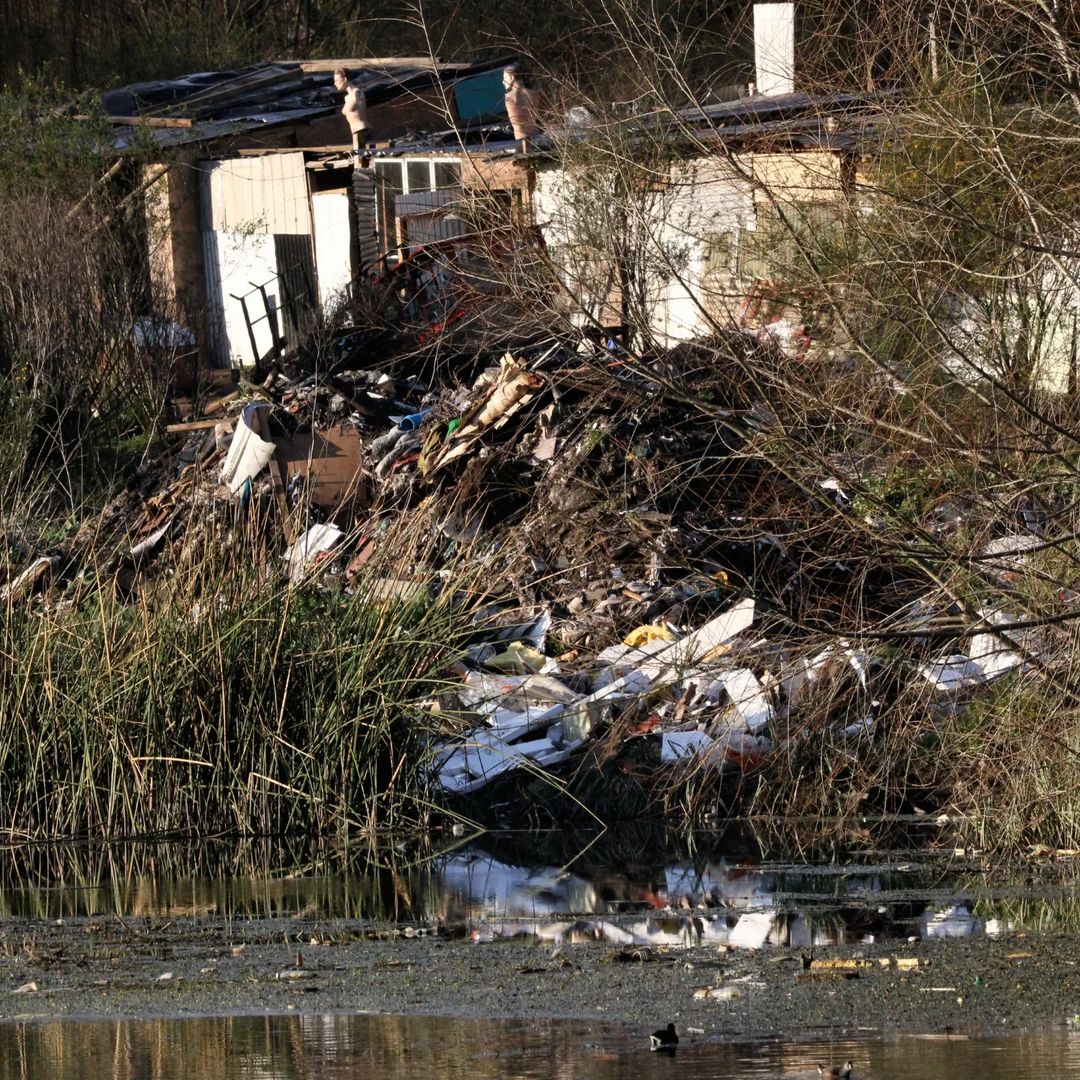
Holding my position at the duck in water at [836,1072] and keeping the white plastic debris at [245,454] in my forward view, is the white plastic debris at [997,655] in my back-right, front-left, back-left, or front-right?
front-right
